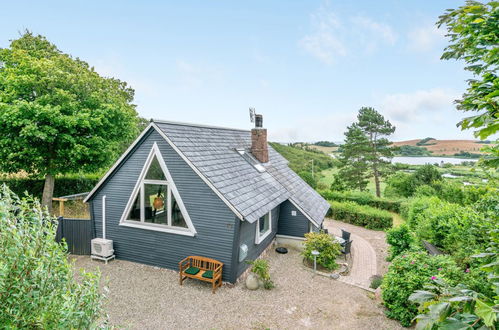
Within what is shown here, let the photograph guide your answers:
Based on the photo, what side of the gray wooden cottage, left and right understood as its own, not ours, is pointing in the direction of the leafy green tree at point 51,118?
right

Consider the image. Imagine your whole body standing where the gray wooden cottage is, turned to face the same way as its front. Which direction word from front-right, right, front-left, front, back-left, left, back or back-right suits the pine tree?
back

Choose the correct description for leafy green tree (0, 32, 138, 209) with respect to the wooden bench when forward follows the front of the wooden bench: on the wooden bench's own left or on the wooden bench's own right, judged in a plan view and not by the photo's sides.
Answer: on the wooden bench's own right

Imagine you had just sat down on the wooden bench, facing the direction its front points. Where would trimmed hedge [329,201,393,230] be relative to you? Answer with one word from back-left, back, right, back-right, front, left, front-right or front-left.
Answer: back

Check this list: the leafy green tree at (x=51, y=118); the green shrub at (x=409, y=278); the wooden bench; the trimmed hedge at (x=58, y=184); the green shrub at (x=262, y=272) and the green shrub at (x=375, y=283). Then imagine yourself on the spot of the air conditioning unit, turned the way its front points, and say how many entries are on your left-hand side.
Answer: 4

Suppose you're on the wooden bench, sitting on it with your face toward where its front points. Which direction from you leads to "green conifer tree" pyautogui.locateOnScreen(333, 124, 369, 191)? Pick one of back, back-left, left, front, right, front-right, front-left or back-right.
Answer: back

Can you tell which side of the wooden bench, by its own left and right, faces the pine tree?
back

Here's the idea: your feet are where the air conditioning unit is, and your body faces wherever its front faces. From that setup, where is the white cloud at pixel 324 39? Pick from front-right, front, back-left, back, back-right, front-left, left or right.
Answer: back-left
